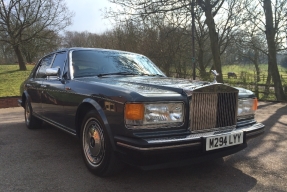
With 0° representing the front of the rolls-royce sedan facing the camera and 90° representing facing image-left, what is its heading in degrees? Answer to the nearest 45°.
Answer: approximately 315°
